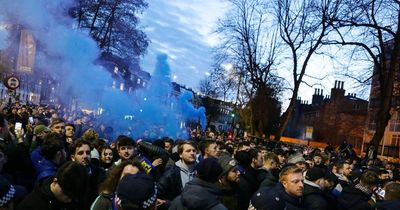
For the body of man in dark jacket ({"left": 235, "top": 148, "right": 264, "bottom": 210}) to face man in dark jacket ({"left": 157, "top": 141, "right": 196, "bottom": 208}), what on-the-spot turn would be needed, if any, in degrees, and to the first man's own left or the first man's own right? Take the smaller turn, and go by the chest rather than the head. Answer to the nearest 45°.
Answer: approximately 135° to the first man's own right

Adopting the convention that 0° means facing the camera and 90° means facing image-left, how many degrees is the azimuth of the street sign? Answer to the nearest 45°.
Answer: approximately 0°

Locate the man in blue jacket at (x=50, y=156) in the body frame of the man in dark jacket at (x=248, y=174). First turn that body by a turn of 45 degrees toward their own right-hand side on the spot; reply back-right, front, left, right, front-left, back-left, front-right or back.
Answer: right

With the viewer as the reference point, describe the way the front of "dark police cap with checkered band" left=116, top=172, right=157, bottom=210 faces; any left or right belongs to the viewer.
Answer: facing away from the viewer
